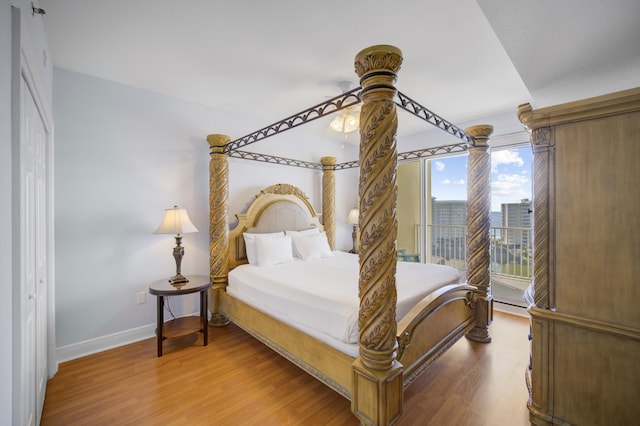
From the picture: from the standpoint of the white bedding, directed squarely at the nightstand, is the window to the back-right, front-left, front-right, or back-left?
back-right

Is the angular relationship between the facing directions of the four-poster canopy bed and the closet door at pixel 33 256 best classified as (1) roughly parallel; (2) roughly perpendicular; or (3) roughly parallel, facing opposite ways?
roughly perpendicular

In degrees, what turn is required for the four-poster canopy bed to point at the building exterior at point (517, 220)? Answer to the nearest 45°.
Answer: approximately 90° to its left

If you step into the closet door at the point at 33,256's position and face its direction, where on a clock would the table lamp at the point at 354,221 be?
The table lamp is roughly at 12 o'clock from the closet door.

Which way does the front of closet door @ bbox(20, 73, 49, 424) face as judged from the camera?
facing to the right of the viewer
